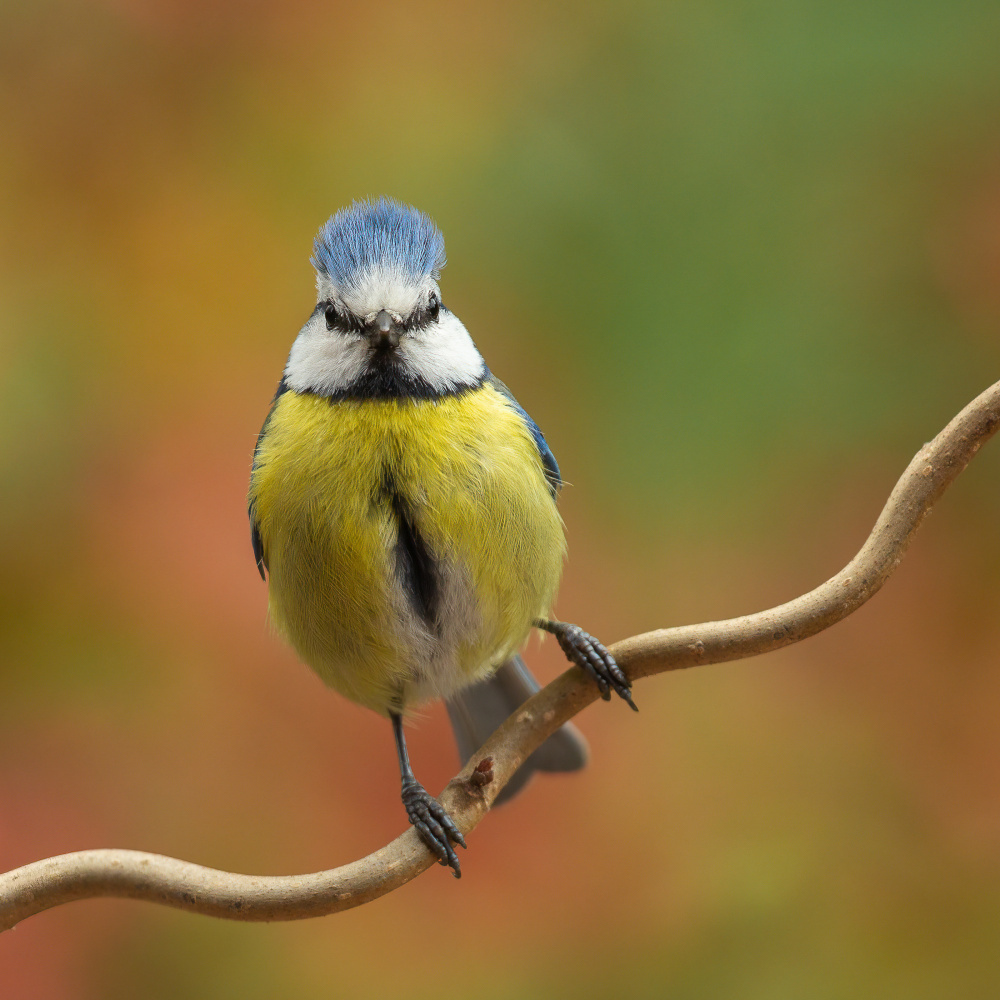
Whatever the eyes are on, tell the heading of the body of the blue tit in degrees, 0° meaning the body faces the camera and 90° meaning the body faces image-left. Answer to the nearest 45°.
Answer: approximately 0°
